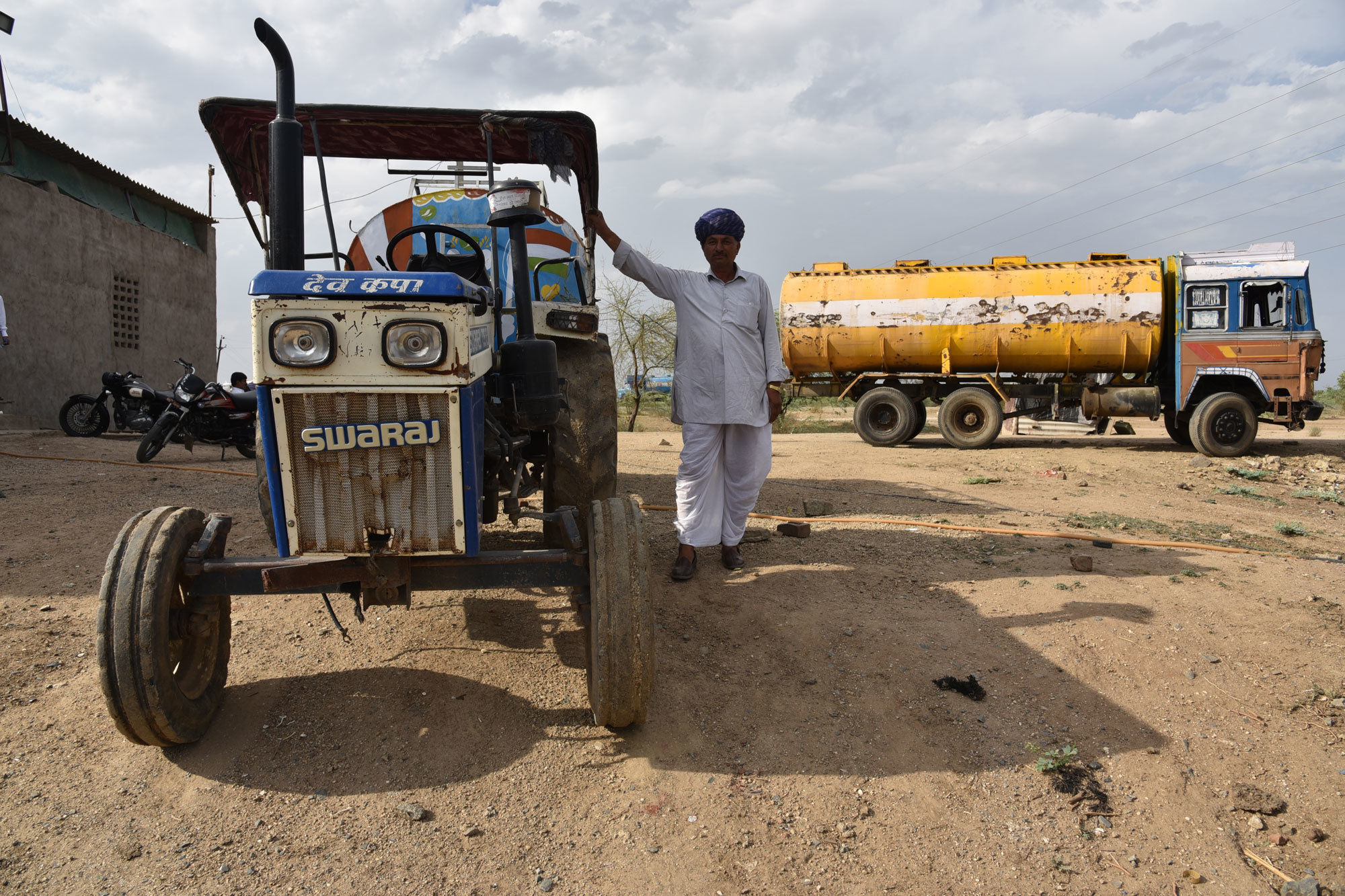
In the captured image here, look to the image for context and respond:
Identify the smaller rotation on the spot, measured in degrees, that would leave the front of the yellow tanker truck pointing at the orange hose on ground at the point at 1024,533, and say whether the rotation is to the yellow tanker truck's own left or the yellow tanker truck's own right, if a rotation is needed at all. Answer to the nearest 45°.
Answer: approximately 90° to the yellow tanker truck's own right

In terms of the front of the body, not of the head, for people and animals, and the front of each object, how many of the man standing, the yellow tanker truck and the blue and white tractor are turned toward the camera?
2

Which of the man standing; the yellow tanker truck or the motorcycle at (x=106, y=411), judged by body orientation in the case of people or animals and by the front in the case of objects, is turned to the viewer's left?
the motorcycle

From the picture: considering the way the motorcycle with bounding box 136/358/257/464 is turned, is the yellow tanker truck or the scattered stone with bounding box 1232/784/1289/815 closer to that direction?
the scattered stone

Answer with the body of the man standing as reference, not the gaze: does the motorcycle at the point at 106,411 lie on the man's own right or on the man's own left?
on the man's own right

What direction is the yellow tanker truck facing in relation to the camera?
to the viewer's right

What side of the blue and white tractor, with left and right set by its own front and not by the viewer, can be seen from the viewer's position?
front

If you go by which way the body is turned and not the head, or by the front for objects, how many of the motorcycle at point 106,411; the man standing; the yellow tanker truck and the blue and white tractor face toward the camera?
2

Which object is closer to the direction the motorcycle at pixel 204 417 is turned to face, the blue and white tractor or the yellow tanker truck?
the blue and white tractor

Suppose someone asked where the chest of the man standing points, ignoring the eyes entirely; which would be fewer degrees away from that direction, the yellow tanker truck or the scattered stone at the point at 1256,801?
the scattered stone

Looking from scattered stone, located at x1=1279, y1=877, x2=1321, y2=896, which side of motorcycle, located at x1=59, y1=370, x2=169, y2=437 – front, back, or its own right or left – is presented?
left

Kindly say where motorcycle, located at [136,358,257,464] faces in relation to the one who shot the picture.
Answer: facing the viewer and to the left of the viewer

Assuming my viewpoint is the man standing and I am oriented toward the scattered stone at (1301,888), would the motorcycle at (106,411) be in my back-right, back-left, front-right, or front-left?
back-right

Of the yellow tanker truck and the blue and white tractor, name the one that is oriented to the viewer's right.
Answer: the yellow tanker truck

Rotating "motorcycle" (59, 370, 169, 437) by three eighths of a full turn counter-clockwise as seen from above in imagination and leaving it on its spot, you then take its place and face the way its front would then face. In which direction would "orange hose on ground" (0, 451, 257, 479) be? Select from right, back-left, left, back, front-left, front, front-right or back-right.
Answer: front-right

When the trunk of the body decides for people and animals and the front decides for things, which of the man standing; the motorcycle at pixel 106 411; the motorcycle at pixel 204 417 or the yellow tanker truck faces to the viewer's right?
the yellow tanker truck

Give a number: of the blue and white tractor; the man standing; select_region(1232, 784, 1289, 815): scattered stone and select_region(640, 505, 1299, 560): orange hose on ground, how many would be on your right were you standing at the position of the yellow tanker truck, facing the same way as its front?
4

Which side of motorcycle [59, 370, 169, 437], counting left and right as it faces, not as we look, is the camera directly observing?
left
